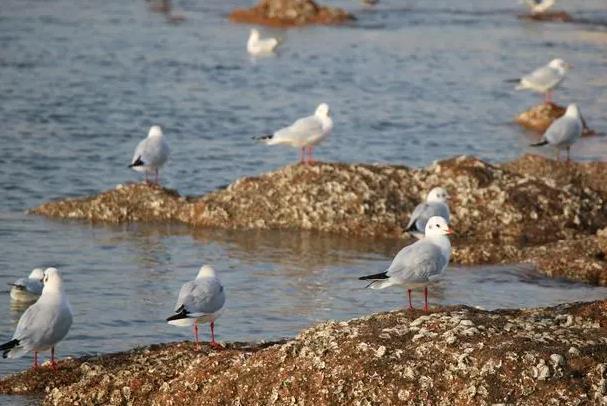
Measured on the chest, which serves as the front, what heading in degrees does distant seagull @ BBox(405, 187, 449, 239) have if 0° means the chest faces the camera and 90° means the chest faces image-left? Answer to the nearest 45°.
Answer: approximately 270°

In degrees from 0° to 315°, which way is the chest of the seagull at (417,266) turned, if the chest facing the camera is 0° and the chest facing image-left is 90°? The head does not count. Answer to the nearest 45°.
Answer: approximately 270°

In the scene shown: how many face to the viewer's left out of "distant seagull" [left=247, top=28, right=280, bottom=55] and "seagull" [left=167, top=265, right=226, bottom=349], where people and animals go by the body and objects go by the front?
1

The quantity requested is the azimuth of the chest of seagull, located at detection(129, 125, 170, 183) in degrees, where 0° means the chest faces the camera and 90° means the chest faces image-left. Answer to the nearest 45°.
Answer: approximately 225°

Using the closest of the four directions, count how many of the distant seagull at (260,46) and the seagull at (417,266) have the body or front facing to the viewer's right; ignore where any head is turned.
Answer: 1

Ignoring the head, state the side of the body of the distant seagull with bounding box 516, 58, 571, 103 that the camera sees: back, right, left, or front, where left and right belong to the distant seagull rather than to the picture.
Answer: right

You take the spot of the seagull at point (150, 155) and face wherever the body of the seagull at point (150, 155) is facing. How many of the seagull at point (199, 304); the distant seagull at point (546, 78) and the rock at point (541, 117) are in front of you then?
2

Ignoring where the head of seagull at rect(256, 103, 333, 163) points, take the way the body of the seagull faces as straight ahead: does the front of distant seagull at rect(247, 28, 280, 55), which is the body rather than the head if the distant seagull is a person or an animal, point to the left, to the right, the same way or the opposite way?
the opposite way

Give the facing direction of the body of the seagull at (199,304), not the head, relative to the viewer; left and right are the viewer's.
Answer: facing away from the viewer and to the right of the viewer

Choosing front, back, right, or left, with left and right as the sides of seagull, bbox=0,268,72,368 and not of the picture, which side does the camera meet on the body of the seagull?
right

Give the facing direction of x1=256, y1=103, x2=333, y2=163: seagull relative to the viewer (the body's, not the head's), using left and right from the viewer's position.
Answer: facing to the right of the viewer

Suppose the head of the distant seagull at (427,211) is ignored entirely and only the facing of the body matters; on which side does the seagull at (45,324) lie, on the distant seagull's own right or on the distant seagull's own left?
on the distant seagull's own right

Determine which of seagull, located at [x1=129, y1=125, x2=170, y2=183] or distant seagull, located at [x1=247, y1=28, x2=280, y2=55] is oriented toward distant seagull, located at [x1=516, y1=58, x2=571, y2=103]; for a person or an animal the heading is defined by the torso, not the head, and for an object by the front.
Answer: the seagull

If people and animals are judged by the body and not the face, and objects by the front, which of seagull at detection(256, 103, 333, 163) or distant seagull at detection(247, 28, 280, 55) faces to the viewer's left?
the distant seagull

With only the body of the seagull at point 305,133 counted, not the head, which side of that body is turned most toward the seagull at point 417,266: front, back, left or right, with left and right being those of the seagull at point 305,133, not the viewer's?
right
